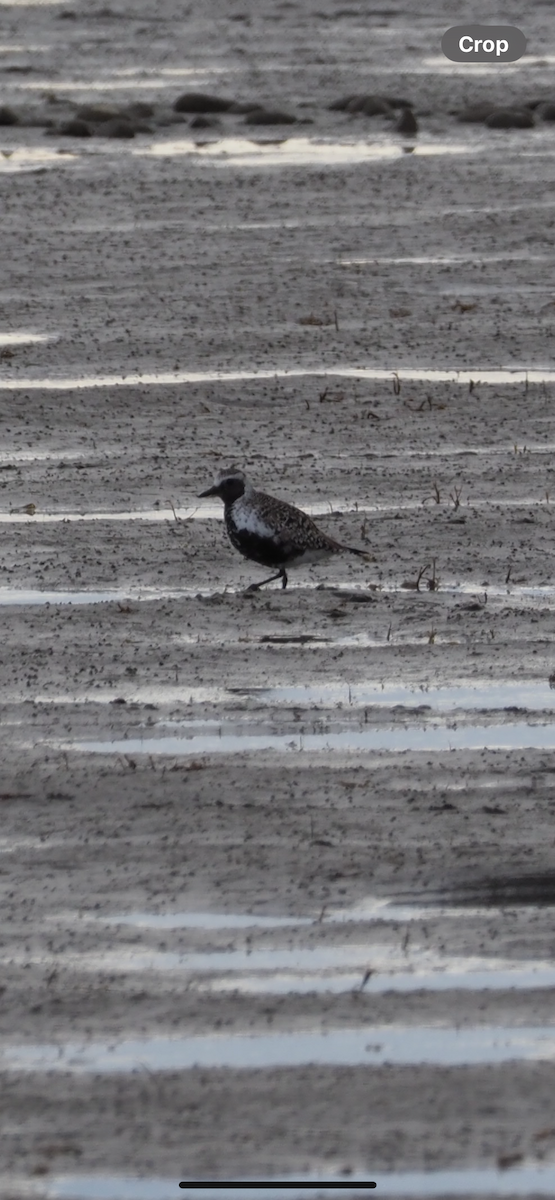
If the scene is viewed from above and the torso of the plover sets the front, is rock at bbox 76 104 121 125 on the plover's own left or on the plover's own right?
on the plover's own right

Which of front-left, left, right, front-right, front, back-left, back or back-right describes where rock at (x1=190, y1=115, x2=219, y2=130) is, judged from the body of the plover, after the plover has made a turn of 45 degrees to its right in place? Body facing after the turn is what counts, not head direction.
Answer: front-right

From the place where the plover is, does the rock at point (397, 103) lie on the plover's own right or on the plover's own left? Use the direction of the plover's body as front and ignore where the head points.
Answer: on the plover's own right

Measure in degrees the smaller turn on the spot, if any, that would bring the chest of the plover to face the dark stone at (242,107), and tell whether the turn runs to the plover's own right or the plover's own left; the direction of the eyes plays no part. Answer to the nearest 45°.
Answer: approximately 90° to the plover's own right

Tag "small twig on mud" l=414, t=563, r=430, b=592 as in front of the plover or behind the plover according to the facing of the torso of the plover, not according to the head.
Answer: behind

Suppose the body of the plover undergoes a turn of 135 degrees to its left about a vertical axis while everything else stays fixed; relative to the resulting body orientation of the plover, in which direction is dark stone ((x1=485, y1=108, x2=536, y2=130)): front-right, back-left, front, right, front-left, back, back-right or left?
back-left

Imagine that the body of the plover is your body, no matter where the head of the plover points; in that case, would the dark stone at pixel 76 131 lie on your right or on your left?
on your right

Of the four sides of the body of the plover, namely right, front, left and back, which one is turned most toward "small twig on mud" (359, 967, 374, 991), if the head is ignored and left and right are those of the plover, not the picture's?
left

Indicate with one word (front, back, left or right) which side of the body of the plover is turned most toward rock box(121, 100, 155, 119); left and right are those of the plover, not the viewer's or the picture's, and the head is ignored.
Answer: right

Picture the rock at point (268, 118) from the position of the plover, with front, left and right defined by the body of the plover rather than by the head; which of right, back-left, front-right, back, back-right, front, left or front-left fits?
right

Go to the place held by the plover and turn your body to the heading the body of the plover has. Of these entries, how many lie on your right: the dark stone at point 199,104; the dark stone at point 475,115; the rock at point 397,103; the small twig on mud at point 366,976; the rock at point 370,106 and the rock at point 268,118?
5

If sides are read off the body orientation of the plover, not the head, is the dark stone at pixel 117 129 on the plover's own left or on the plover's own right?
on the plover's own right

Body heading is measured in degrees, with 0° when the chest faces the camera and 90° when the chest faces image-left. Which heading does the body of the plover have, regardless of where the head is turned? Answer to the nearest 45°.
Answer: approximately 90°

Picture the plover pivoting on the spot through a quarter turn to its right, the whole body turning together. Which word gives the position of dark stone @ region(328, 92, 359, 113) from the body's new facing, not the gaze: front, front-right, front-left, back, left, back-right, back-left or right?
front
